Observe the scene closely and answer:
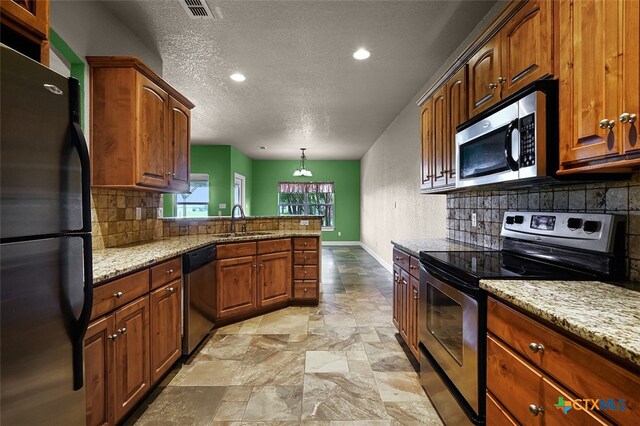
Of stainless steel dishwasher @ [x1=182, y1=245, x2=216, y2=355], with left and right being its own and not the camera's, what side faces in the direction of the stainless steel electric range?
front

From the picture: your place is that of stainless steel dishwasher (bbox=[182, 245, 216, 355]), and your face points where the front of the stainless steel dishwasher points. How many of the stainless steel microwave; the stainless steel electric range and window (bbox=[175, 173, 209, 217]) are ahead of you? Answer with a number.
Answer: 2

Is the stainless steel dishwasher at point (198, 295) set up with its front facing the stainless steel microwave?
yes

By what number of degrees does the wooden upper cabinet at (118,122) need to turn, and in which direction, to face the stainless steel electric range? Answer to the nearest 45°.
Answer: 0° — it already faces it

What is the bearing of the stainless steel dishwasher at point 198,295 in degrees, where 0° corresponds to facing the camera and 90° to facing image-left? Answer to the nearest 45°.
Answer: approximately 315°

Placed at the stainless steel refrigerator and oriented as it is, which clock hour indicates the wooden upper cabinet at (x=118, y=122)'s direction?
The wooden upper cabinet is roughly at 8 o'clock from the stainless steel refrigerator.

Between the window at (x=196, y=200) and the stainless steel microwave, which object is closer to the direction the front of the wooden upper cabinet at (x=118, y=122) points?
the stainless steel microwave

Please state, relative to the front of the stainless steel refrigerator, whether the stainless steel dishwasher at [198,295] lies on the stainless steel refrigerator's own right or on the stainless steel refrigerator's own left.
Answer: on the stainless steel refrigerator's own left

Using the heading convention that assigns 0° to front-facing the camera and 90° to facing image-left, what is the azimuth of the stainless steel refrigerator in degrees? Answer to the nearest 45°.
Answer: approximately 315°

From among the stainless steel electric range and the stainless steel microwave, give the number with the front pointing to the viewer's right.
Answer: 0

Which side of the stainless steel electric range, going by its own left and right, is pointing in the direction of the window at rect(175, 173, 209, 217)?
right
